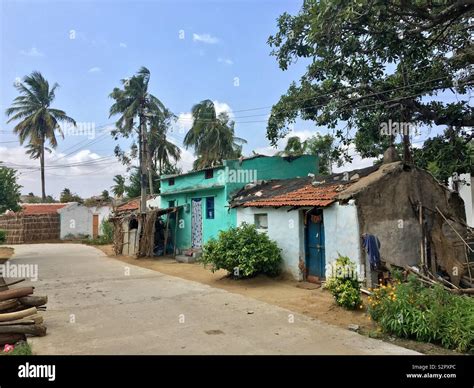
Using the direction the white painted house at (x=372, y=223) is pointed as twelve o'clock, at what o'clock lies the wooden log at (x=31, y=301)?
The wooden log is roughly at 12 o'clock from the white painted house.

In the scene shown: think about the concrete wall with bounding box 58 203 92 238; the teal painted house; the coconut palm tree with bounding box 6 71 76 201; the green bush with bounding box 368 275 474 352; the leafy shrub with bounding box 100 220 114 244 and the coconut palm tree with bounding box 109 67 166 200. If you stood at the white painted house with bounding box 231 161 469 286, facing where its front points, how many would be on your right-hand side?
5

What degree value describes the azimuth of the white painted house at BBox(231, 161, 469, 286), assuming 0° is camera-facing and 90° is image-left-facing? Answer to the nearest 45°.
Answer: approximately 45°

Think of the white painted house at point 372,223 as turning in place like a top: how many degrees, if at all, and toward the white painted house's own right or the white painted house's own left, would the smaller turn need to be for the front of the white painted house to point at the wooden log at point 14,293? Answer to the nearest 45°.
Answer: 0° — it already faces it

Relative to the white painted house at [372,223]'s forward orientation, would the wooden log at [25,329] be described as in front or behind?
in front

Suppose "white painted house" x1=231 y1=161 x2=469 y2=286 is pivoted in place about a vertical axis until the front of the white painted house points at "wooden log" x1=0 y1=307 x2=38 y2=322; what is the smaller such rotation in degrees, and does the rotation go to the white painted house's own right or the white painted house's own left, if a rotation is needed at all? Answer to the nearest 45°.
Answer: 0° — it already faces it

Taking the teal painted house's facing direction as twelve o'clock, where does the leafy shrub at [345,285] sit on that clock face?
The leafy shrub is roughly at 10 o'clock from the teal painted house.

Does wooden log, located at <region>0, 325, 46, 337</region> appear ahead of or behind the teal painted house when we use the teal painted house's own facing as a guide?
ahead

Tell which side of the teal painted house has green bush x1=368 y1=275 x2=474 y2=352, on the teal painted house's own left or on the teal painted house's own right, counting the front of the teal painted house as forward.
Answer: on the teal painted house's own left
